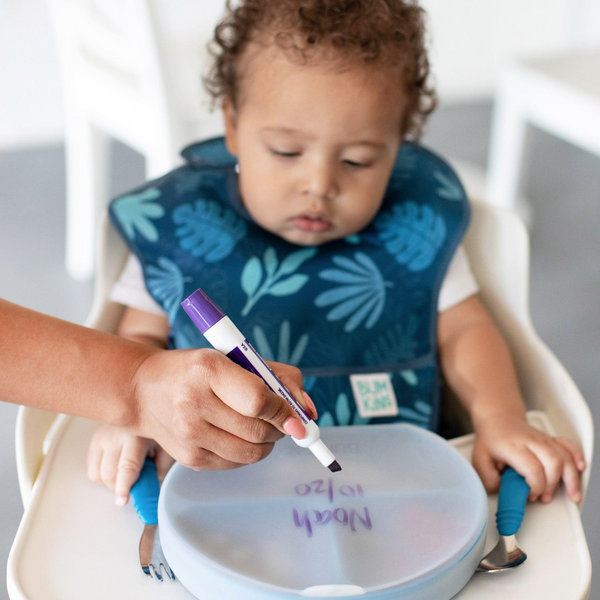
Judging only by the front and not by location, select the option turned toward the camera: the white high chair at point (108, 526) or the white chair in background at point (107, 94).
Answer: the white high chair

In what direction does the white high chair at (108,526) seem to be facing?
toward the camera

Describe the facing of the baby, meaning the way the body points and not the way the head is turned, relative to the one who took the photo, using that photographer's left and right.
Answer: facing the viewer

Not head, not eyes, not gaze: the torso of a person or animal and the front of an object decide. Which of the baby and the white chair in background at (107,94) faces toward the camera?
the baby

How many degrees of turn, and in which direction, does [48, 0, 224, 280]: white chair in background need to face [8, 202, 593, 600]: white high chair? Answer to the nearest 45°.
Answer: approximately 135° to its right

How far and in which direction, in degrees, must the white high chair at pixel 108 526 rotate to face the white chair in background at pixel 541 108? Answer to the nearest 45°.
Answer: approximately 135° to its left

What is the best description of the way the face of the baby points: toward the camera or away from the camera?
toward the camera
